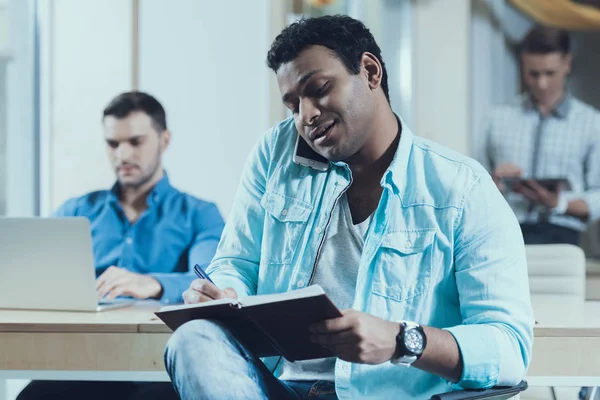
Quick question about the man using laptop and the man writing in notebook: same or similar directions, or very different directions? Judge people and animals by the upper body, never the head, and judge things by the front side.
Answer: same or similar directions

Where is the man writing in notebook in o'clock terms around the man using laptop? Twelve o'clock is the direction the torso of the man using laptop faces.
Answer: The man writing in notebook is roughly at 10 o'clock from the man using laptop.

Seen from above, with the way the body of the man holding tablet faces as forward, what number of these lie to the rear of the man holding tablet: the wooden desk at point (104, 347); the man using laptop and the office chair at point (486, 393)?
0

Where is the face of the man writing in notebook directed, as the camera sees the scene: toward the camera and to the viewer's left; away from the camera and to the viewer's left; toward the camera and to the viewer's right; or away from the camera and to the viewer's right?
toward the camera and to the viewer's left

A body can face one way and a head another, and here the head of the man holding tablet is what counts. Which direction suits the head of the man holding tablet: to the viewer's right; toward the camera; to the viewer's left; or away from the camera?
toward the camera

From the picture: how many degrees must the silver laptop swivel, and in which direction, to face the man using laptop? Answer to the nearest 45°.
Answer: approximately 45° to its left

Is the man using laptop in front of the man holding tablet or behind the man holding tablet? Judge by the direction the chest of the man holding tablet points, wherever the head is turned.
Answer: in front

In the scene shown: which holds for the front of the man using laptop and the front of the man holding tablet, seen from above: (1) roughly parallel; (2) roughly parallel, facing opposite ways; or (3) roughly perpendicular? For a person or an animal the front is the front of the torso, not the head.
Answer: roughly parallel

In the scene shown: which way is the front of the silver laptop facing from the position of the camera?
facing away from the viewer and to the right of the viewer

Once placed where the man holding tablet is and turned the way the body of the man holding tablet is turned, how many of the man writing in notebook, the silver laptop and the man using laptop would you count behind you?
0

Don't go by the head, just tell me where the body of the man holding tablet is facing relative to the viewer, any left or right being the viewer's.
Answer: facing the viewer

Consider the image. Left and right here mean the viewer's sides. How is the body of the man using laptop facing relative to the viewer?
facing the viewer and to the left of the viewer

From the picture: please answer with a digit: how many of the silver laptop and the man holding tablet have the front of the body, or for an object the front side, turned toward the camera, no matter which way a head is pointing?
1

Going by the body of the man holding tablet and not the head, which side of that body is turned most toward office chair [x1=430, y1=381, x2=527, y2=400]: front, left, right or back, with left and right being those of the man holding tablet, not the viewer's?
front

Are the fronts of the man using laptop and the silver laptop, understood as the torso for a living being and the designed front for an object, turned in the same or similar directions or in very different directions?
very different directions

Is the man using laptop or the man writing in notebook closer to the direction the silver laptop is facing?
the man using laptop

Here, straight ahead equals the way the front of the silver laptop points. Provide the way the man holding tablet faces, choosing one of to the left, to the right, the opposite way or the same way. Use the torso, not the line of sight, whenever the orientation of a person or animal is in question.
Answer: the opposite way

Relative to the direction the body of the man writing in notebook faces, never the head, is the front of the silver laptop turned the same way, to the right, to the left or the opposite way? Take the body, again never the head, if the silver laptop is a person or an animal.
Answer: the opposite way

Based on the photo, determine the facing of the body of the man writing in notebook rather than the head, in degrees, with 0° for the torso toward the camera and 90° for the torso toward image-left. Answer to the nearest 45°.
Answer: approximately 45°

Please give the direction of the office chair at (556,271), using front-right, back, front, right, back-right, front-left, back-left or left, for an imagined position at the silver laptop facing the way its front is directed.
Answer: front-right
